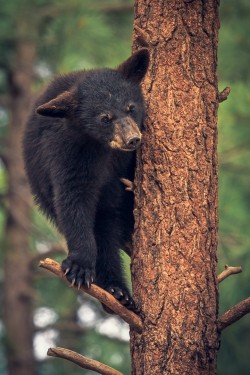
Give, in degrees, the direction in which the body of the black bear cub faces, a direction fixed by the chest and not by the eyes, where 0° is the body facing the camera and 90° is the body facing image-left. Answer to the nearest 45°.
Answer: approximately 315°

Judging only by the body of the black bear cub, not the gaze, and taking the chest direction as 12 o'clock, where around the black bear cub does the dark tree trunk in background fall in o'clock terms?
The dark tree trunk in background is roughly at 7 o'clock from the black bear cub.
